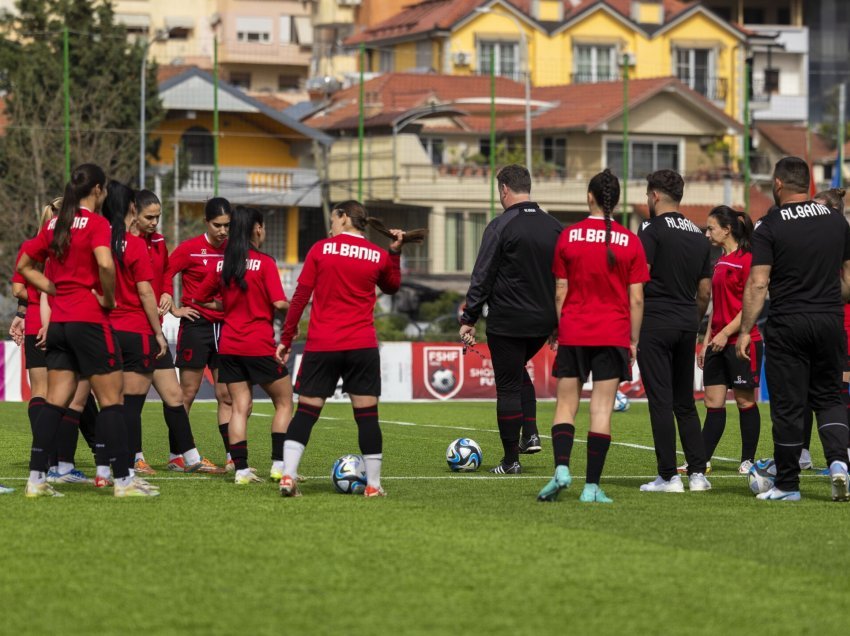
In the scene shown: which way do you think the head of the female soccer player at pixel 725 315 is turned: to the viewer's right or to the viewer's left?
to the viewer's left

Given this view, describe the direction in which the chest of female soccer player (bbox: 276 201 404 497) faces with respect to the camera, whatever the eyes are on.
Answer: away from the camera

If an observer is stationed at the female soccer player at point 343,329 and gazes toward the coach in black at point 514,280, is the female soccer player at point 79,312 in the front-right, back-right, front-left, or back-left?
back-left

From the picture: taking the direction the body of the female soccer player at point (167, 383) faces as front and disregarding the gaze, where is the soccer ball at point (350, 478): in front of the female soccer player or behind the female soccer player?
in front

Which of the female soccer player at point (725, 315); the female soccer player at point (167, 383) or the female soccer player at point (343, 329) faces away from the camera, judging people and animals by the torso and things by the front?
the female soccer player at point (343, 329)

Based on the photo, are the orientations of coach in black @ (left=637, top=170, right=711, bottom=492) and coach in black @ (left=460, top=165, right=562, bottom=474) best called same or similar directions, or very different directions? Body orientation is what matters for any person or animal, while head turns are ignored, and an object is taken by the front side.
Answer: same or similar directions

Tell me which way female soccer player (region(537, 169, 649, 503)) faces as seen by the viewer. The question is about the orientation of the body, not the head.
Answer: away from the camera

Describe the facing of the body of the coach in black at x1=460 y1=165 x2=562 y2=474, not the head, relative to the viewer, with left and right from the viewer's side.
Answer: facing away from the viewer and to the left of the viewer

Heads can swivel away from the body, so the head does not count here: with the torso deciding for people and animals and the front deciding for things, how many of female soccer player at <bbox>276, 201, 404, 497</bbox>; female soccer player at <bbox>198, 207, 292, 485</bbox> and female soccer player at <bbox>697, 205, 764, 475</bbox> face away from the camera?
2

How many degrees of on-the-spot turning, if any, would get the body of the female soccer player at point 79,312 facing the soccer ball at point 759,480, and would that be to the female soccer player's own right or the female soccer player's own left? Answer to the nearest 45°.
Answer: approximately 45° to the female soccer player's own right

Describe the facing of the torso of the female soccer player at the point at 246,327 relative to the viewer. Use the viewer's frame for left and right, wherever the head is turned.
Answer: facing away from the viewer

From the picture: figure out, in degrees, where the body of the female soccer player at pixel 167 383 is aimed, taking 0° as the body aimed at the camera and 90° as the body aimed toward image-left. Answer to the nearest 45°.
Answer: approximately 315°
